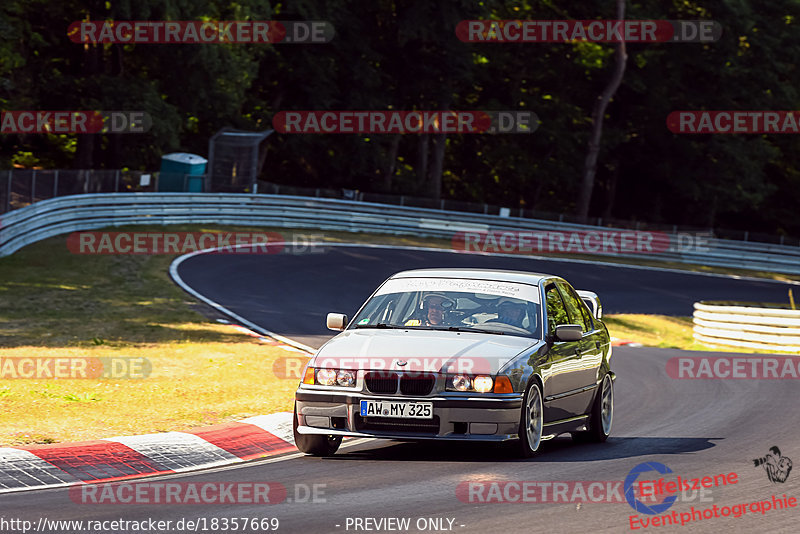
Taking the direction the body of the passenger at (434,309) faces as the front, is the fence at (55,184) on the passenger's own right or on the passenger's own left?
on the passenger's own right

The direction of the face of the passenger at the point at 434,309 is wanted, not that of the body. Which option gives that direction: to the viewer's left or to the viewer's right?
to the viewer's left

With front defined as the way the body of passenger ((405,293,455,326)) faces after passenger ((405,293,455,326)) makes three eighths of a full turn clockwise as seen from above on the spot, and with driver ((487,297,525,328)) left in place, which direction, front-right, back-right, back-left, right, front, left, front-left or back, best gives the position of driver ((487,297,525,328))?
right

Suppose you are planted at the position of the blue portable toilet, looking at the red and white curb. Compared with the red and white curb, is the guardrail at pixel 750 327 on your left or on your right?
left

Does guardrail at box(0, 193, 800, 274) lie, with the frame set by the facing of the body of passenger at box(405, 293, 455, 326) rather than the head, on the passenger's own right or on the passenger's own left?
on the passenger's own right

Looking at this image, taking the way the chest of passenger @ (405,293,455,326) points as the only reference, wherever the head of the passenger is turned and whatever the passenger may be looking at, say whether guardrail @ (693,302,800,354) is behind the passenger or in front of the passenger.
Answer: behind

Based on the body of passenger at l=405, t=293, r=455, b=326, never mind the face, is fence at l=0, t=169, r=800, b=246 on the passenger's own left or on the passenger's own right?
on the passenger's own right

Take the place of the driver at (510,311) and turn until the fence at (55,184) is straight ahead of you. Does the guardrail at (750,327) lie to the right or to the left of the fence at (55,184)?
right

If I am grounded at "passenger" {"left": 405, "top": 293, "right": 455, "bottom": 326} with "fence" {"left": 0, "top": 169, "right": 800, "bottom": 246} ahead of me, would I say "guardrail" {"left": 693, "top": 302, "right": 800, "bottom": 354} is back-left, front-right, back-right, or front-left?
front-right

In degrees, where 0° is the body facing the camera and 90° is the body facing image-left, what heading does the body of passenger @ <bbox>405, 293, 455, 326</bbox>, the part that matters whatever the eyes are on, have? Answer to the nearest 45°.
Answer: approximately 45°
